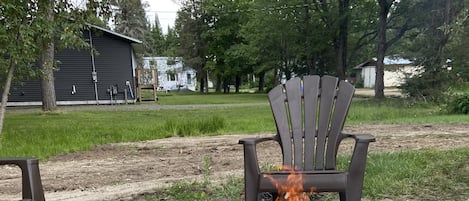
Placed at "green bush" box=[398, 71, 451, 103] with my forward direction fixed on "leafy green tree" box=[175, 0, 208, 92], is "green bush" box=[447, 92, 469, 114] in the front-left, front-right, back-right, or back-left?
back-left

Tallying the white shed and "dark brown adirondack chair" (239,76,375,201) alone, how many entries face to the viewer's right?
0

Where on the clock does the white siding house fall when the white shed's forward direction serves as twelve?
The white siding house is roughly at 2 o'clock from the white shed.

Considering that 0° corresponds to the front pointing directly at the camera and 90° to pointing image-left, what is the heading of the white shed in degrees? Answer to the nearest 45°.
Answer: approximately 45°
